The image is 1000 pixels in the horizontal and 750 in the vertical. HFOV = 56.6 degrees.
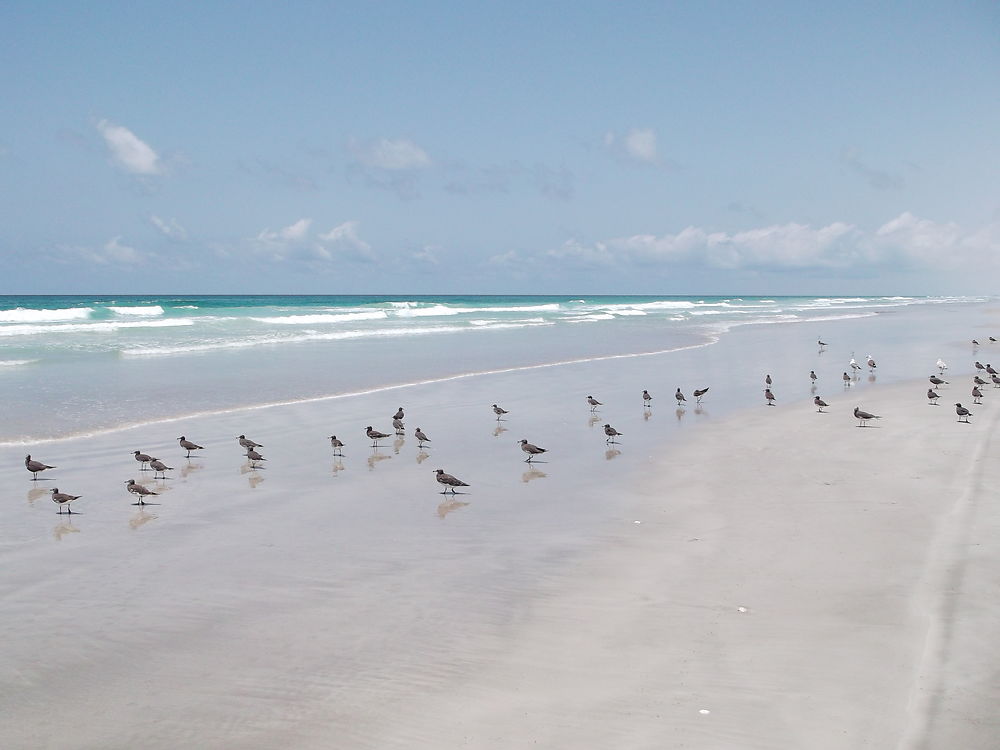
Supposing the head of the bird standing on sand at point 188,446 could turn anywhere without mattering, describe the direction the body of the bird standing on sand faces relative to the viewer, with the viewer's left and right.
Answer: facing to the left of the viewer

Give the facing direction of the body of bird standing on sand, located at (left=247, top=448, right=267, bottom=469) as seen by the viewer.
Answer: to the viewer's left

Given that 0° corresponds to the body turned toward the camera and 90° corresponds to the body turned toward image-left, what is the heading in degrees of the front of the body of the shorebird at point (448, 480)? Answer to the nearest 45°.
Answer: approximately 90°

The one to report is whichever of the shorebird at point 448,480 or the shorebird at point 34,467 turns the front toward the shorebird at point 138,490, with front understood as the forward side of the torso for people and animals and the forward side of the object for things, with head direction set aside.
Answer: the shorebird at point 448,480

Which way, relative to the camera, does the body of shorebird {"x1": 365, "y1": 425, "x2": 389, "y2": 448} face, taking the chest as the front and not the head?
to the viewer's left

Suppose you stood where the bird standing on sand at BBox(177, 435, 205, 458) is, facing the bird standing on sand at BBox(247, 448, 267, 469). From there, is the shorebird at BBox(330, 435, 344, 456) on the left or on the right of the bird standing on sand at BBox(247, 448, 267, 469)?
left

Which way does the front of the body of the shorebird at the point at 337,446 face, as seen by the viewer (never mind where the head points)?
to the viewer's left
